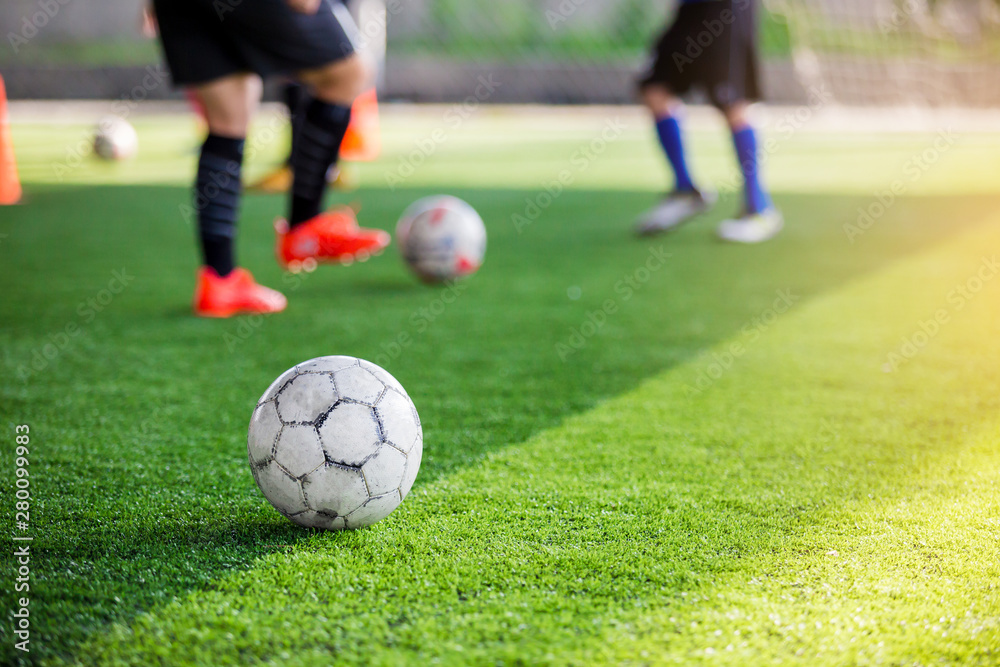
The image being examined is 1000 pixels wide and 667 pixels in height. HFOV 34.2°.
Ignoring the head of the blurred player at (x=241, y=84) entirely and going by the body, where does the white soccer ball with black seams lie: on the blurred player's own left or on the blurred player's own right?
on the blurred player's own right

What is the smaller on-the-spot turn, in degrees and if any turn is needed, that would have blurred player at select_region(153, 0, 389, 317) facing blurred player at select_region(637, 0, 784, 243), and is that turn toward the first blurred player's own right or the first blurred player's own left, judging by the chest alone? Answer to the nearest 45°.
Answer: approximately 45° to the first blurred player's own left

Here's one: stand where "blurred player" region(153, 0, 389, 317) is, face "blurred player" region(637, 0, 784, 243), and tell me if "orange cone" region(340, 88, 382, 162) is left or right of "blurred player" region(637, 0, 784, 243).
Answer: left

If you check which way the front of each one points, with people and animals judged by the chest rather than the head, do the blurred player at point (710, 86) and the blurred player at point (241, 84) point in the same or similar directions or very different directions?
very different directions

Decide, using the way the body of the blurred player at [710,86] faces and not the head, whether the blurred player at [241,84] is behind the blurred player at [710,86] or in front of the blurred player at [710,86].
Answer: in front

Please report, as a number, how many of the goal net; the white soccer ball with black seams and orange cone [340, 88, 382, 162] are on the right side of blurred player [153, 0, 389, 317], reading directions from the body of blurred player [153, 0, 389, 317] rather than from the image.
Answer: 1

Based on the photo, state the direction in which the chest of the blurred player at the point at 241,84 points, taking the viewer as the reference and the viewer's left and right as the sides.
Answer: facing to the right of the viewer

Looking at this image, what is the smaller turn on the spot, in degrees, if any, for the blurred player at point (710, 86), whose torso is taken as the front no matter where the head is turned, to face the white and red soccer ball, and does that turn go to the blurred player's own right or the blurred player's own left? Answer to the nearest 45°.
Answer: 0° — they already face it

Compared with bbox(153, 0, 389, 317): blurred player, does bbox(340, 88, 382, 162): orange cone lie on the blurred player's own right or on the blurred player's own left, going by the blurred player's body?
on the blurred player's own left

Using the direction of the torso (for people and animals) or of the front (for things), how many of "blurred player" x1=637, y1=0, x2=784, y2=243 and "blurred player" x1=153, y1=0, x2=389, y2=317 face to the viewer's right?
1

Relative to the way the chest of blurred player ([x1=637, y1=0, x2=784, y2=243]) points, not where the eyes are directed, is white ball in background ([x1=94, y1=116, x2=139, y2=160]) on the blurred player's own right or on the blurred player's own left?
on the blurred player's own right
